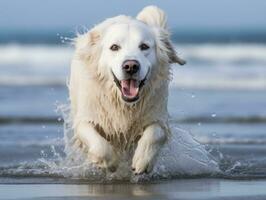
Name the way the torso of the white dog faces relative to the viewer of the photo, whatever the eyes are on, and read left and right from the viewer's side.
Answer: facing the viewer
